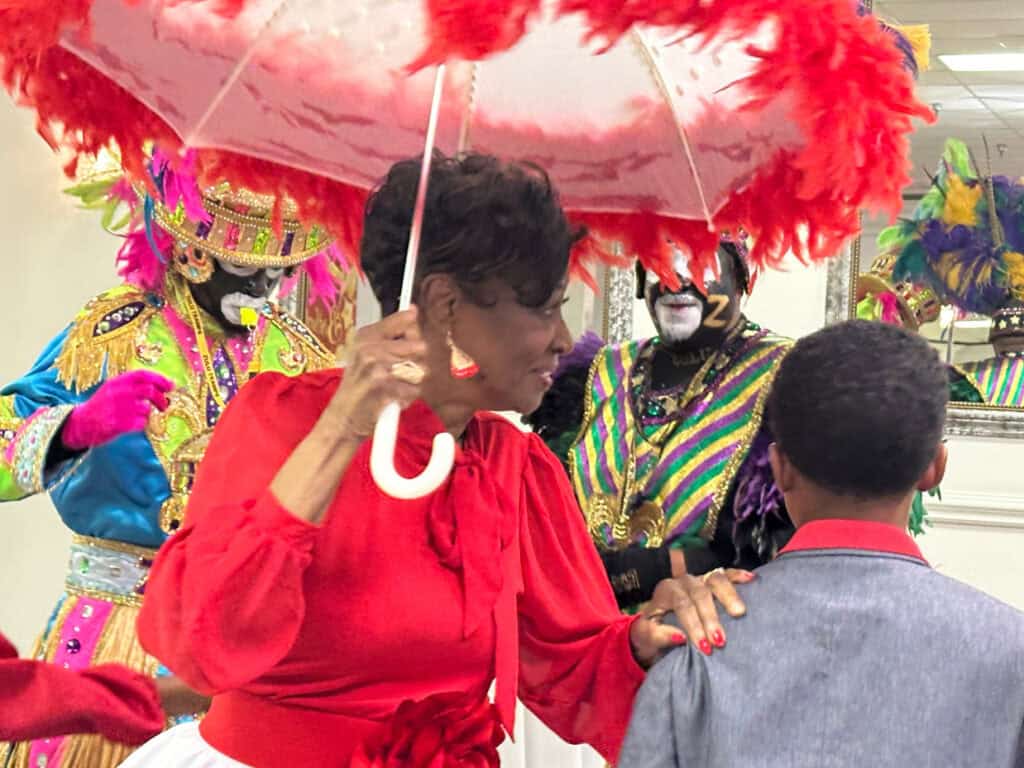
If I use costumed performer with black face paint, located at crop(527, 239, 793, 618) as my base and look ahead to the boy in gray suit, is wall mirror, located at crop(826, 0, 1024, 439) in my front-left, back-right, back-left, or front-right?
back-left

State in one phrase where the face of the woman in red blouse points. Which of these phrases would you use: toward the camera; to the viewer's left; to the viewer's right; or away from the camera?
to the viewer's right

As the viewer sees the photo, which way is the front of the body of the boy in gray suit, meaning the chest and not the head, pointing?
away from the camera

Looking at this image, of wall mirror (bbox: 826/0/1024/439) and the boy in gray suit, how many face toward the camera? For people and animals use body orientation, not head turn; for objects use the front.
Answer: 1

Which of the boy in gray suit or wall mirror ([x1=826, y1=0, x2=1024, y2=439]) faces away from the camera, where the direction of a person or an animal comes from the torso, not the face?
the boy in gray suit

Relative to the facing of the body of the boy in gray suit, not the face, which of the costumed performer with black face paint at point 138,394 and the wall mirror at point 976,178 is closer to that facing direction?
the wall mirror

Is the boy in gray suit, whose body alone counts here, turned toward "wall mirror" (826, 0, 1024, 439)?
yes

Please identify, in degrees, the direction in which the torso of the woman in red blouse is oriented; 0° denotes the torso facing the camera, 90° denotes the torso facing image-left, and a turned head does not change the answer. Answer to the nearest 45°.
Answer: approximately 315°

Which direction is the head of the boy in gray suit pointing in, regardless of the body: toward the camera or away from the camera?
away from the camera

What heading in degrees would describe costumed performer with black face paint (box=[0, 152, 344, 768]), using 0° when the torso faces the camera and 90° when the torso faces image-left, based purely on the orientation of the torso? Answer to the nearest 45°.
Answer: approximately 315°

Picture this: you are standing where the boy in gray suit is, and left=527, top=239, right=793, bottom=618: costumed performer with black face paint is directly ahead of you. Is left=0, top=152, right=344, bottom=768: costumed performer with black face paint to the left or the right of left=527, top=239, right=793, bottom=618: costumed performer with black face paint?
left

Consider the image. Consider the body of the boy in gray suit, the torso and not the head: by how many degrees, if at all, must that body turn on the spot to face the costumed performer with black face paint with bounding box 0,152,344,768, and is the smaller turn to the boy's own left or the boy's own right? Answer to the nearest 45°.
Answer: approximately 45° to the boy's own left

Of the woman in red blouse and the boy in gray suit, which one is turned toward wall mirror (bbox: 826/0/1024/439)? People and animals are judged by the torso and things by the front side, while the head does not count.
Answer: the boy in gray suit
